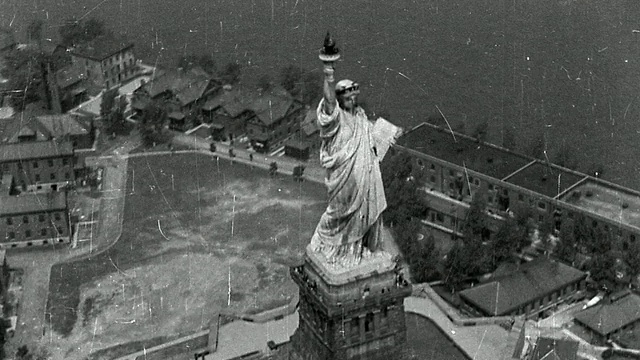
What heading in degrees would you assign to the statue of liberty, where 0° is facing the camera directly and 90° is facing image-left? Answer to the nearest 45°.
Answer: approximately 315°
